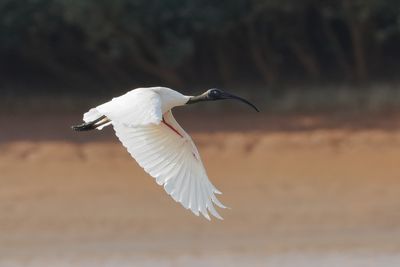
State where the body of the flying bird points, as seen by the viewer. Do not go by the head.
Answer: to the viewer's right
